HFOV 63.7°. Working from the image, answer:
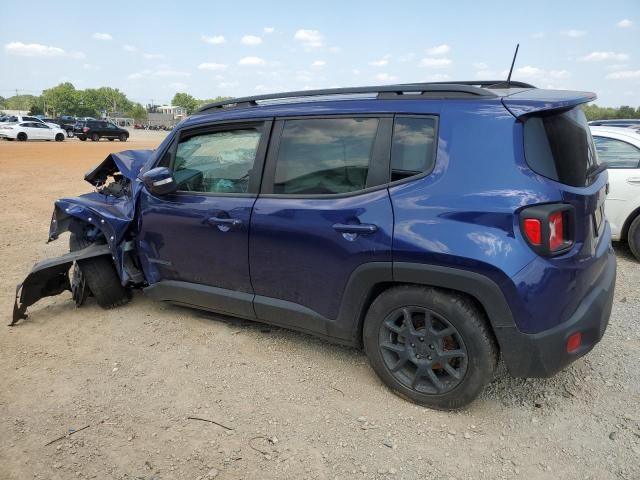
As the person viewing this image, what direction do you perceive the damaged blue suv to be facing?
facing away from the viewer and to the left of the viewer

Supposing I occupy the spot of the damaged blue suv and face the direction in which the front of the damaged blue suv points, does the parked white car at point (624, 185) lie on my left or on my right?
on my right

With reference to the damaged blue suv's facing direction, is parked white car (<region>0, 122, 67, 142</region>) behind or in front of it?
in front

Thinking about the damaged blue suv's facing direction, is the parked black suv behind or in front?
in front

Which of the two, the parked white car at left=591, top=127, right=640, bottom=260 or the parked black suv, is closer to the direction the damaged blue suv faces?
the parked black suv
